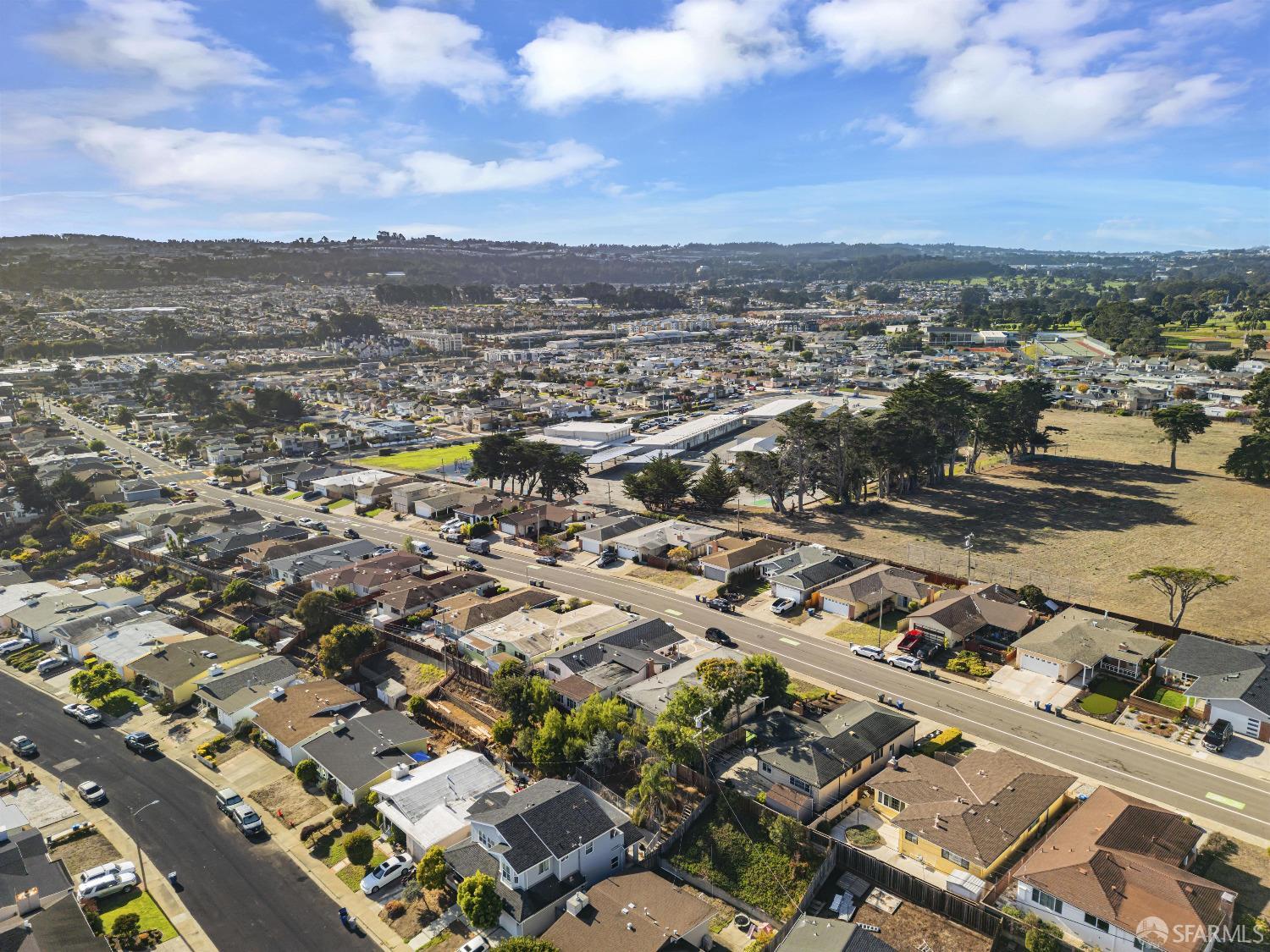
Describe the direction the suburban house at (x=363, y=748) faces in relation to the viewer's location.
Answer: facing the viewer and to the left of the viewer

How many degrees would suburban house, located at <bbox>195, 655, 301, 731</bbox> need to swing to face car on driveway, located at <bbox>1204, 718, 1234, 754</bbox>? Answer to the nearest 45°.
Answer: approximately 90° to its left

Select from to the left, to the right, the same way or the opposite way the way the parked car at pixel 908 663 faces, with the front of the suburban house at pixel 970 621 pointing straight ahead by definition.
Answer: to the right

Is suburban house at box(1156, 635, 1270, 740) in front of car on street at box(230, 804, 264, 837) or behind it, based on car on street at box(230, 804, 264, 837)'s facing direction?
in front

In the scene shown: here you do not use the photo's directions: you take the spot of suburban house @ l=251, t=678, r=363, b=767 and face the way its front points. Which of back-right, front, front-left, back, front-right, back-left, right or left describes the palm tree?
left

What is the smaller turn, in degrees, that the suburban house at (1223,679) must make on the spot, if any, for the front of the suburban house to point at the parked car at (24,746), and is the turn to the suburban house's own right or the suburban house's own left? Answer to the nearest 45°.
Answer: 0° — it already faces it

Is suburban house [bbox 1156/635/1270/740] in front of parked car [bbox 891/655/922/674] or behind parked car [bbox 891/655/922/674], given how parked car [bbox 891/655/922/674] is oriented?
behind

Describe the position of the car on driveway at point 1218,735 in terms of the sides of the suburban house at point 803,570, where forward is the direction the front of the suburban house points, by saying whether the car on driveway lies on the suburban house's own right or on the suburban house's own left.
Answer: on the suburban house's own left

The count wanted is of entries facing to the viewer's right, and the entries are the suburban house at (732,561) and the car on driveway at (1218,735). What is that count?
0

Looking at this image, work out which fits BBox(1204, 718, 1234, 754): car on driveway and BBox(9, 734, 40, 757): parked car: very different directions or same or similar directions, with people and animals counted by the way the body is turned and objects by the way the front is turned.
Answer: very different directions

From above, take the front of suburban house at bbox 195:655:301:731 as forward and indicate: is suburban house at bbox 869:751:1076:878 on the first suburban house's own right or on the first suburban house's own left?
on the first suburban house's own left

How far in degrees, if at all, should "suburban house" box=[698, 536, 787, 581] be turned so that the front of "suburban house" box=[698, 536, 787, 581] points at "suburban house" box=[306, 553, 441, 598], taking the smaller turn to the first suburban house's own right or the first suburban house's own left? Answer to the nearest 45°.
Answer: approximately 45° to the first suburban house's own right
